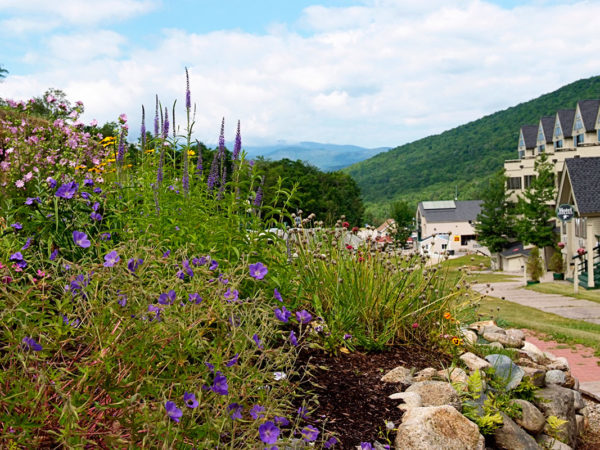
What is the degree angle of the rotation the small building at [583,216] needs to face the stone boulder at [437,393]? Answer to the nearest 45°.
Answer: approximately 45° to its left

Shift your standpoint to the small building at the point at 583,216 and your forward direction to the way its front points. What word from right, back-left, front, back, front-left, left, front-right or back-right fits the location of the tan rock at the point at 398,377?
front-left

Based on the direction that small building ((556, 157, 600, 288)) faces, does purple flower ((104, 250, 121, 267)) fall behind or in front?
in front

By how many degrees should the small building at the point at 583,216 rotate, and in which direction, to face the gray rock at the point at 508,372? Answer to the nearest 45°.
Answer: approximately 45° to its left

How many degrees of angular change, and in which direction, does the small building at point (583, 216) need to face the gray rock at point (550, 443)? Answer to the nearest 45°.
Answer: approximately 45° to its left

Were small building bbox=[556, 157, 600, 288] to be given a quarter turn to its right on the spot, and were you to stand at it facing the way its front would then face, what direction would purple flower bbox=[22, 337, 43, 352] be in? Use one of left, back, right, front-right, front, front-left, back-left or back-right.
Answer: back-left

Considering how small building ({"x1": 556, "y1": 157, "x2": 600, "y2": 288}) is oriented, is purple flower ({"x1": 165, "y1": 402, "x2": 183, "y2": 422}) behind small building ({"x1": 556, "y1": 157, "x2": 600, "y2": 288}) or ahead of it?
ahead

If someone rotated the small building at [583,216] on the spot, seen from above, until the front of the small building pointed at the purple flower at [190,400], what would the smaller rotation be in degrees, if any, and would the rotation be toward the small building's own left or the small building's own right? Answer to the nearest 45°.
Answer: approximately 45° to the small building's own left

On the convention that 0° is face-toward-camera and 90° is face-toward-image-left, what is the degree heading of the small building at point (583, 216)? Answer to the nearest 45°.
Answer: approximately 45°

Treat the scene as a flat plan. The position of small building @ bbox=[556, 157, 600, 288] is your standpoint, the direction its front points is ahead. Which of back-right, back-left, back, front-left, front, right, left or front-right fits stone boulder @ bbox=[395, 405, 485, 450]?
front-left

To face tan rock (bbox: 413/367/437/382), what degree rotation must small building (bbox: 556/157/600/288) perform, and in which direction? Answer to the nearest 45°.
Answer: approximately 45° to its left
